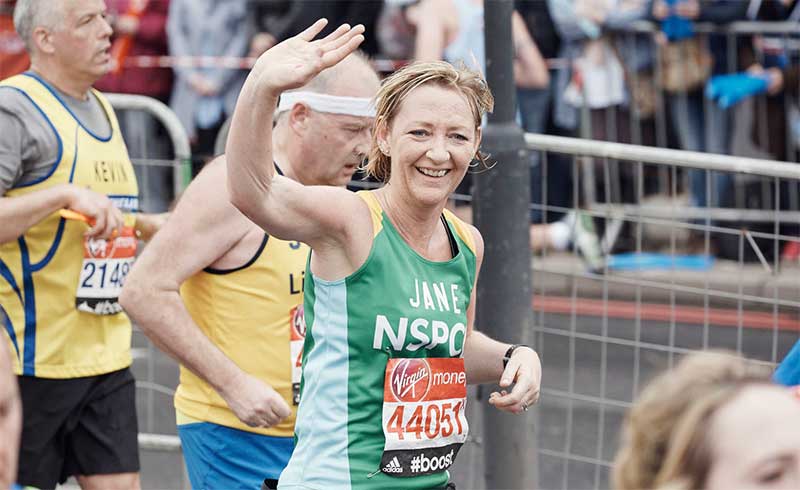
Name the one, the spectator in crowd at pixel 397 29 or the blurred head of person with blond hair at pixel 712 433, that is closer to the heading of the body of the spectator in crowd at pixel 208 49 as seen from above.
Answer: the blurred head of person with blond hair

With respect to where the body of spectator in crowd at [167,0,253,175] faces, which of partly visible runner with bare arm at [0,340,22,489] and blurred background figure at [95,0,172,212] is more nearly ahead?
the partly visible runner with bare arm

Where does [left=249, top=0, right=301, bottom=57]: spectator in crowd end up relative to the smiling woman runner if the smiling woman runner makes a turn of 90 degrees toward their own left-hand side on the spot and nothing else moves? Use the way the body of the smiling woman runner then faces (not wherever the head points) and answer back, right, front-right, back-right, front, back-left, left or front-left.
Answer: front-left

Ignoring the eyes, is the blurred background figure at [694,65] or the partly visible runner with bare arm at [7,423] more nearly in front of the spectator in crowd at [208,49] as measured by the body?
the partly visible runner with bare arm

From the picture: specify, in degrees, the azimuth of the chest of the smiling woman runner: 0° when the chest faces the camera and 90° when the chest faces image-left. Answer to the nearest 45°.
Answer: approximately 315°

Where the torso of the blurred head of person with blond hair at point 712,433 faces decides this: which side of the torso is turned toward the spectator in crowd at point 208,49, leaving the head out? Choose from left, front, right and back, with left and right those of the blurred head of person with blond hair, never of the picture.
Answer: back

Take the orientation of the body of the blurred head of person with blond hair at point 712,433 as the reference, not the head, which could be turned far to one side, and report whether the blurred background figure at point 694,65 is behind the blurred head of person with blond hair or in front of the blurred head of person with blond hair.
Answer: behind
